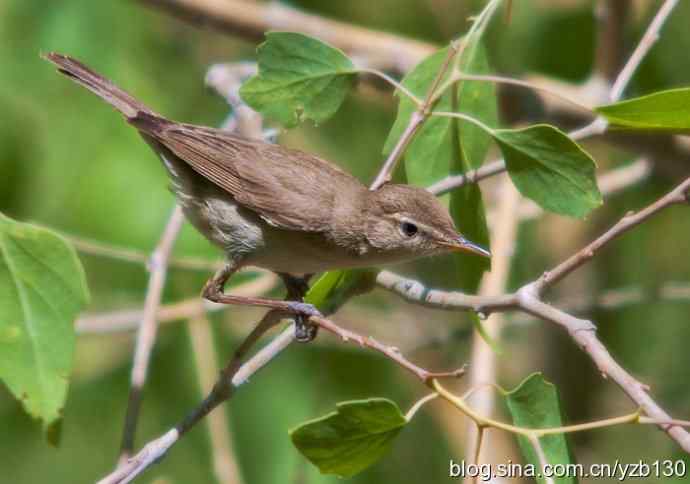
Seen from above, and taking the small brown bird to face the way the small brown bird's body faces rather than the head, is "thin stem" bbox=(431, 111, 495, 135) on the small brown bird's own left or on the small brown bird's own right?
on the small brown bird's own left

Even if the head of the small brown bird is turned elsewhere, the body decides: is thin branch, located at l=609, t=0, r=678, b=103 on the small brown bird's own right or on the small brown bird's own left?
on the small brown bird's own left

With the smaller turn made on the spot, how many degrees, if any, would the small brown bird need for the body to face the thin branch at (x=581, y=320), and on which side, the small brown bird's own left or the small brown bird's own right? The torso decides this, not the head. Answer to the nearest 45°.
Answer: approximately 45° to the small brown bird's own right

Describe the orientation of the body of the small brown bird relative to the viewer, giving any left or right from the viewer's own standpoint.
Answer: facing to the right of the viewer
